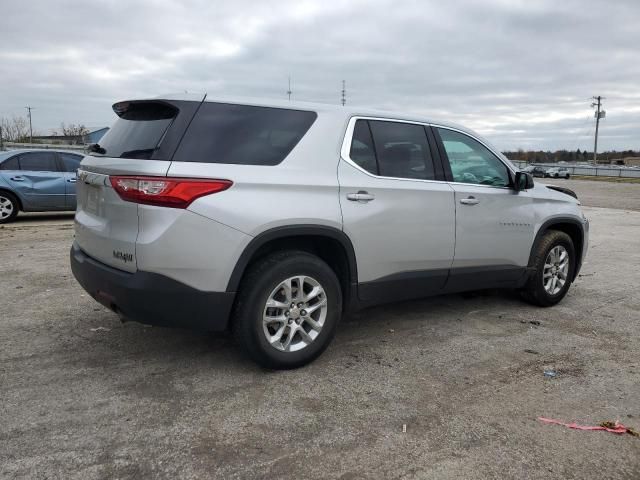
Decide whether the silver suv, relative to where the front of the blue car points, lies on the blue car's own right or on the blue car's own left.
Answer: on the blue car's own right

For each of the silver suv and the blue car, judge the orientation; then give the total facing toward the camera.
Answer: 0

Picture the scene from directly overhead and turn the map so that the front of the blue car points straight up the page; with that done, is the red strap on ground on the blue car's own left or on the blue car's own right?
on the blue car's own right

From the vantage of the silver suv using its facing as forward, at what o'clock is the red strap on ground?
The red strap on ground is roughly at 2 o'clock from the silver suv.

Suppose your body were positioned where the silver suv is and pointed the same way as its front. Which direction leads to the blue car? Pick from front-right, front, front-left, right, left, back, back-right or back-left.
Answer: left

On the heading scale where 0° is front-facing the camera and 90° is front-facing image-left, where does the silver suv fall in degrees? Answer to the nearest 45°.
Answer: approximately 225°
